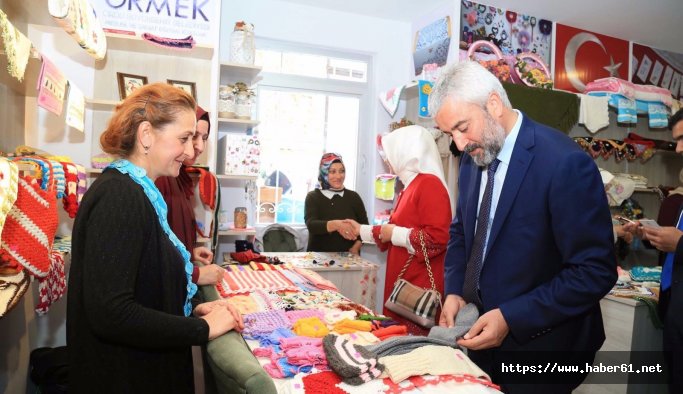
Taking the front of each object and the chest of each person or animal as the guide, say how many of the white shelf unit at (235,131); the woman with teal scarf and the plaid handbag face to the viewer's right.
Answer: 1

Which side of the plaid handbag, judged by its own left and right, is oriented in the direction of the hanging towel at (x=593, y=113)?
back

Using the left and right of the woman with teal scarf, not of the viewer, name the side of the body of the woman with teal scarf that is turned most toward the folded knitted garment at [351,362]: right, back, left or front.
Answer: front

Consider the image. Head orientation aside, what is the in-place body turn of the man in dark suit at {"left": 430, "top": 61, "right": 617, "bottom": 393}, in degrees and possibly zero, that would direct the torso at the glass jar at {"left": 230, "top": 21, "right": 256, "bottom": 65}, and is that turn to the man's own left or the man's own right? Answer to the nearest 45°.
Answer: approximately 90° to the man's own right

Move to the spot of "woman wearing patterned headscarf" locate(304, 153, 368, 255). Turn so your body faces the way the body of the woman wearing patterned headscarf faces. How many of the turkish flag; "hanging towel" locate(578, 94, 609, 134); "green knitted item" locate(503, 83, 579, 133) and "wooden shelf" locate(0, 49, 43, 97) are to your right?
1

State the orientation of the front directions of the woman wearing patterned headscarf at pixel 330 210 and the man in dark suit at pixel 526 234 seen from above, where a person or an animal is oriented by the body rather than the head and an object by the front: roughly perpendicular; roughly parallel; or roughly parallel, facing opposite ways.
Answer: roughly perpendicular

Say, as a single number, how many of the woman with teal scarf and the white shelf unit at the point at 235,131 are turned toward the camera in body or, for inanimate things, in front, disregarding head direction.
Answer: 1

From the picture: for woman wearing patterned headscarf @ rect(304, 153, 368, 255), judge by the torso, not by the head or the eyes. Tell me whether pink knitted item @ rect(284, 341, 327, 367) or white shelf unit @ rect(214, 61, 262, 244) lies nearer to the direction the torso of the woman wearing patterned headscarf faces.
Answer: the pink knitted item

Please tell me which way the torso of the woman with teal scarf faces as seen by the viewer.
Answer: to the viewer's right

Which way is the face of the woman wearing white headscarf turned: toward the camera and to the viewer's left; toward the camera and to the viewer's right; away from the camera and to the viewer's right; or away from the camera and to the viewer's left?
away from the camera and to the viewer's left
